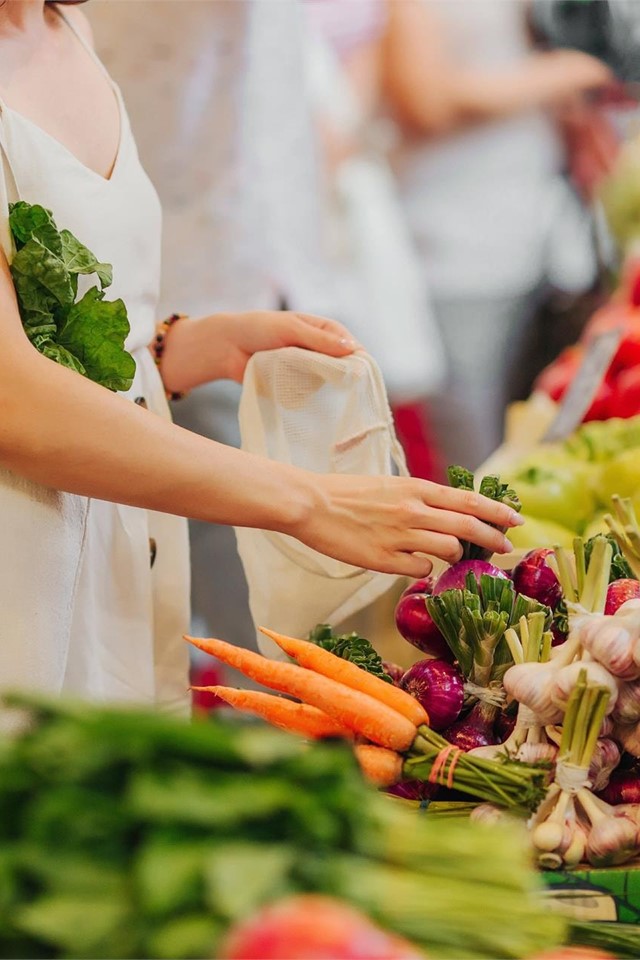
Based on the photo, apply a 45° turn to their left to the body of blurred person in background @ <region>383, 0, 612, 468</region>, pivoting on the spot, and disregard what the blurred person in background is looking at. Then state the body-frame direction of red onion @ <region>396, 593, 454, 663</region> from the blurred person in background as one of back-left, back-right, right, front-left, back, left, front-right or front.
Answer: back-right

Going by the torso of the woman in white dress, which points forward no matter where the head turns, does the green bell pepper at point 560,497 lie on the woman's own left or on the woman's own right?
on the woman's own left

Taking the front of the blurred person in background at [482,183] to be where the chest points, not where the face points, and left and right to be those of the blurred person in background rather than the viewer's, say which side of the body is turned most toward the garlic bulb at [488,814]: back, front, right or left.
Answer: right

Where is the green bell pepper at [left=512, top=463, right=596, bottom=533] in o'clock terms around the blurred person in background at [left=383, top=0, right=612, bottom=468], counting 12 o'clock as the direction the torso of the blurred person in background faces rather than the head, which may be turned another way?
The green bell pepper is roughly at 3 o'clock from the blurred person in background.

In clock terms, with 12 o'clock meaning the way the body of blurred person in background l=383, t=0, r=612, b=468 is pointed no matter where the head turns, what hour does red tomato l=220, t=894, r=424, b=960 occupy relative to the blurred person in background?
The red tomato is roughly at 3 o'clock from the blurred person in background.

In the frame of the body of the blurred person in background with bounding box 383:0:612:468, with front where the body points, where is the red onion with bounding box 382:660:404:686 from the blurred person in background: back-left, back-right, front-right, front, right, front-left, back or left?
right

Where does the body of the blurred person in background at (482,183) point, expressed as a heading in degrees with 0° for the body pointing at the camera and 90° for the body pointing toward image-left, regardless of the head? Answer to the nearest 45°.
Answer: approximately 270°

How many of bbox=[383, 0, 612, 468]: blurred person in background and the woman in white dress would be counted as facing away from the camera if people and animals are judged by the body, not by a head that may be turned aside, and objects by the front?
0

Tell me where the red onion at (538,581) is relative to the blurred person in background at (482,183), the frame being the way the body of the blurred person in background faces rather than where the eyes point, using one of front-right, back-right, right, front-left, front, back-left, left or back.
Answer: right

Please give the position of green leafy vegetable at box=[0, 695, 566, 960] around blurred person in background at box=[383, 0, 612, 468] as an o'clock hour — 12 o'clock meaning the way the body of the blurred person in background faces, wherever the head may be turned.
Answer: The green leafy vegetable is roughly at 3 o'clock from the blurred person in background.

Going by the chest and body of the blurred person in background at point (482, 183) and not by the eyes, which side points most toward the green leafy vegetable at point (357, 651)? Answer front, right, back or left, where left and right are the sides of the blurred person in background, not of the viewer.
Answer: right

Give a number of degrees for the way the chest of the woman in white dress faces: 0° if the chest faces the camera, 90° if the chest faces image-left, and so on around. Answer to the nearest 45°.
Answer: approximately 315°
